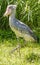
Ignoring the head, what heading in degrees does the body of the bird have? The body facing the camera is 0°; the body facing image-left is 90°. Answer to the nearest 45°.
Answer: approximately 90°
